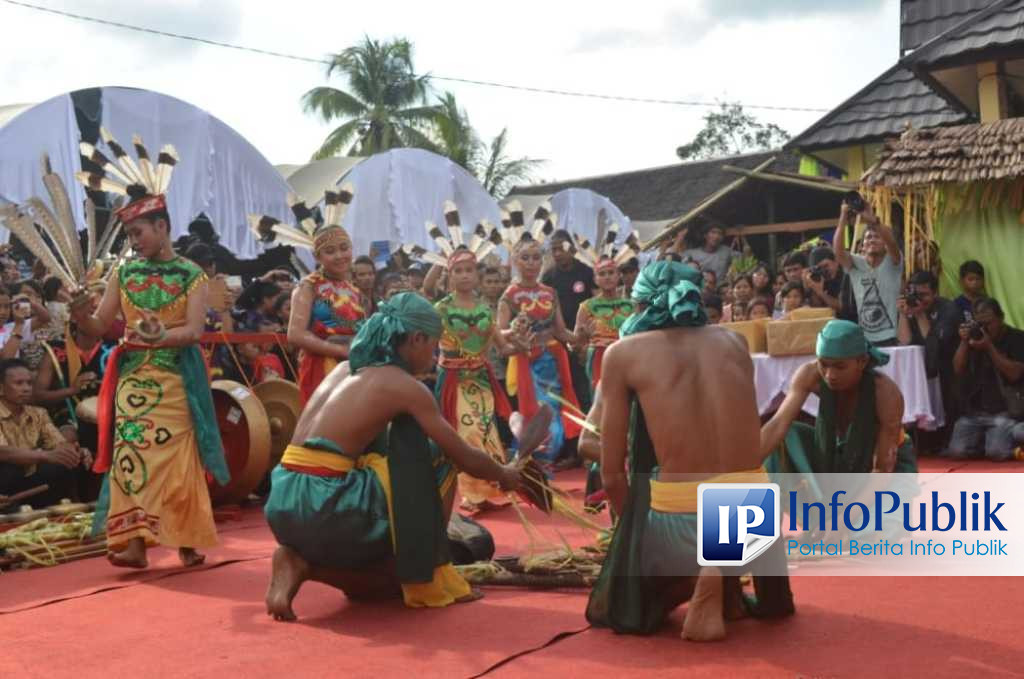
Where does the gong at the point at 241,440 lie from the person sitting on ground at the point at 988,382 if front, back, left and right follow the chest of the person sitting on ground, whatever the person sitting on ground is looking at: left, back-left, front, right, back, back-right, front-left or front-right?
front

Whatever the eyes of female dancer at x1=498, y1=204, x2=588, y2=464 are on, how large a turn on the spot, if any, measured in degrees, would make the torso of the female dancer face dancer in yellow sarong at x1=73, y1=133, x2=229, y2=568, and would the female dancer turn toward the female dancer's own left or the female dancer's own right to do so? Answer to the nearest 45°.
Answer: approximately 45° to the female dancer's own right

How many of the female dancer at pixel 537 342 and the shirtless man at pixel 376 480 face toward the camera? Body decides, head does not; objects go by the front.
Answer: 1

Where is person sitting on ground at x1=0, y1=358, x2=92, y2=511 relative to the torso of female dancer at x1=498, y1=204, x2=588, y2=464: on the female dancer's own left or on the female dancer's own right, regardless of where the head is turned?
on the female dancer's own right

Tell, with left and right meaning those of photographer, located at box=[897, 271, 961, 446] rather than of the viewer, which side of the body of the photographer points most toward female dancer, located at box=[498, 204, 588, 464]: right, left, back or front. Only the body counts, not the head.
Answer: front

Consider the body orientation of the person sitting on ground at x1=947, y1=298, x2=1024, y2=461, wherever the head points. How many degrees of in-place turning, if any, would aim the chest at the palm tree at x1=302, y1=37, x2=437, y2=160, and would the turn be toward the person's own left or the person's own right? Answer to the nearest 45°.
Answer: approximately 90° to the person's own right

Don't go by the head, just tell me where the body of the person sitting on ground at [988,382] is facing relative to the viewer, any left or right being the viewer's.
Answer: facing the viewer and to the left of the viewer

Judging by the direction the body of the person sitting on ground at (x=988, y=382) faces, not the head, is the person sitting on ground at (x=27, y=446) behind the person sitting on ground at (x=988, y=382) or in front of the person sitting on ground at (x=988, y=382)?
in front

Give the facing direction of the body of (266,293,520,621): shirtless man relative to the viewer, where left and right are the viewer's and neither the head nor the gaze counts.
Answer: facing away from the viewer and to the right of the viewer

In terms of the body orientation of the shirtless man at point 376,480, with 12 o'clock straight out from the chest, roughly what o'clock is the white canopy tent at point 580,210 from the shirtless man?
The white canopy tent is roughly at 11 o'clock from the shirtless man.

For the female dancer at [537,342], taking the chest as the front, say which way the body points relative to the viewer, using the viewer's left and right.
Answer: facing the viewer
